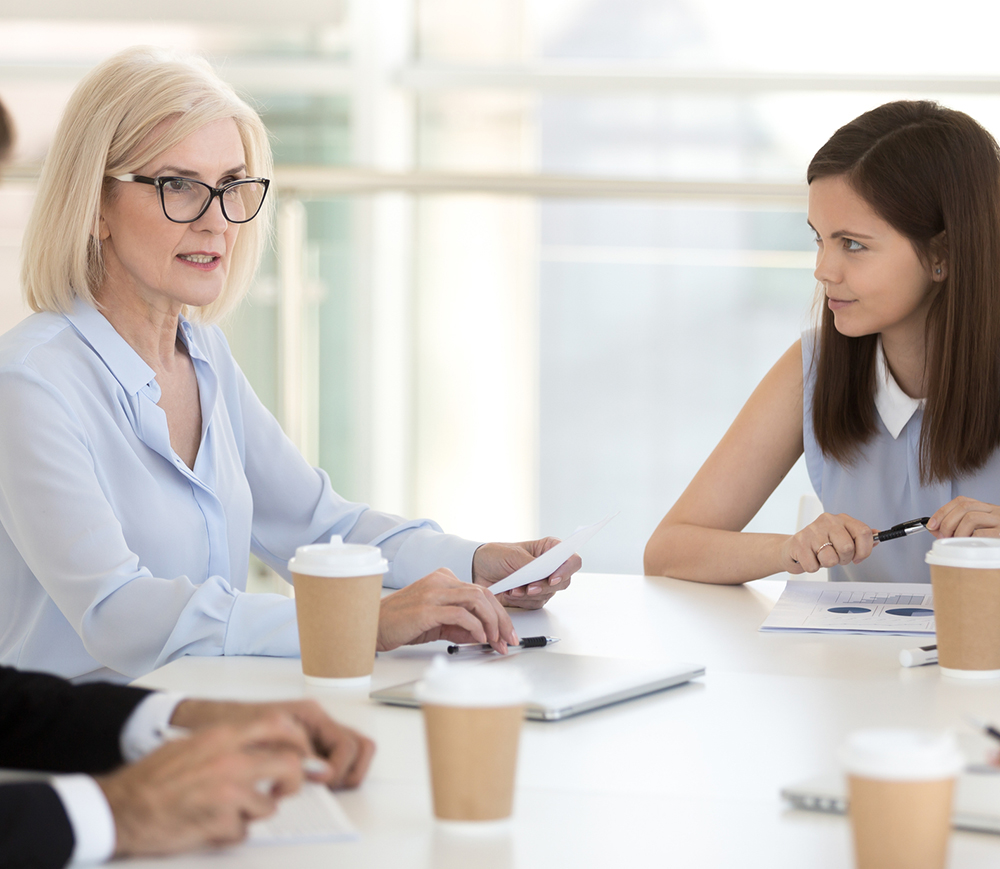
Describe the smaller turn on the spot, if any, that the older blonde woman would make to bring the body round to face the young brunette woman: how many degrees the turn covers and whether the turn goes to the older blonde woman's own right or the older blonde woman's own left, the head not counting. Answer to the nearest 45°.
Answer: approximately 45° to the older blonde woman's own left

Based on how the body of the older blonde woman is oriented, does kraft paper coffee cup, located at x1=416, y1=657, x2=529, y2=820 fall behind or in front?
in front

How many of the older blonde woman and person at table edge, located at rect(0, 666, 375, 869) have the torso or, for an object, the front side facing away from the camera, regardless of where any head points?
0

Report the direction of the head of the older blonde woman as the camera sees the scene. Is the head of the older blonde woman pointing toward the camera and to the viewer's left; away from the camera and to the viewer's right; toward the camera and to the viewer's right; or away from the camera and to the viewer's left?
toward the camera and to the viewer's right

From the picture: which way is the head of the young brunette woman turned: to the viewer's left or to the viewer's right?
to the viewer's left

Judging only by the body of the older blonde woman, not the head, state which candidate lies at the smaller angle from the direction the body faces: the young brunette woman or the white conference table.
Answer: the white conference table

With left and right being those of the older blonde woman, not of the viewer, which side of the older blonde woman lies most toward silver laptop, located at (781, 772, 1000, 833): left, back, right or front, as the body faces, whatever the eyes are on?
front

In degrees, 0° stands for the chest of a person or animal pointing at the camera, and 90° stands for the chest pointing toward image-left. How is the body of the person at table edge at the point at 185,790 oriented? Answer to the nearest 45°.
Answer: approximately 270°

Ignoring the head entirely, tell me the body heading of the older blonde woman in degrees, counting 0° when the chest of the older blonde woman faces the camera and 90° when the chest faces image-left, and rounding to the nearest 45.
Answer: approximately 315°

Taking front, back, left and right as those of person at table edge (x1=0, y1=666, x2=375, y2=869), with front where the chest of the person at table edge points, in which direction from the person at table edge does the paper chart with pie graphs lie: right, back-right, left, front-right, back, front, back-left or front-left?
front-left
